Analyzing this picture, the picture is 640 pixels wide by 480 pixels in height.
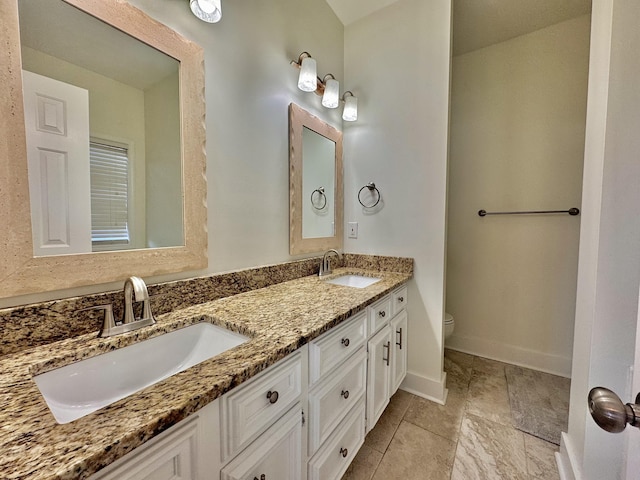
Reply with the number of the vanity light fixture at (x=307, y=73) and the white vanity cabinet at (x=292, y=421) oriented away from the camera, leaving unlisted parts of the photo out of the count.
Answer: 0

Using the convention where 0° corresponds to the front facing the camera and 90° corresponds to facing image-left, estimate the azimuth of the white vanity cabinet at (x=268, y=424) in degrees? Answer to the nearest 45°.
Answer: approximately 315°

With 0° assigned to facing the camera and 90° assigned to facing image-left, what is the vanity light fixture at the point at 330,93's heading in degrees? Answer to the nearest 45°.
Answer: approximately 315°

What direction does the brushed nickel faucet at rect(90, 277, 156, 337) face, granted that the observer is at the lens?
facing the viewer and to the right of the viewer

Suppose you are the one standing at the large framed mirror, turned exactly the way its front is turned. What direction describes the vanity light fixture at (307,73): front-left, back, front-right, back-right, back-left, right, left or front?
front-left

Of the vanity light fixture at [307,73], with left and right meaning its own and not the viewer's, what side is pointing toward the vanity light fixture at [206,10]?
right
